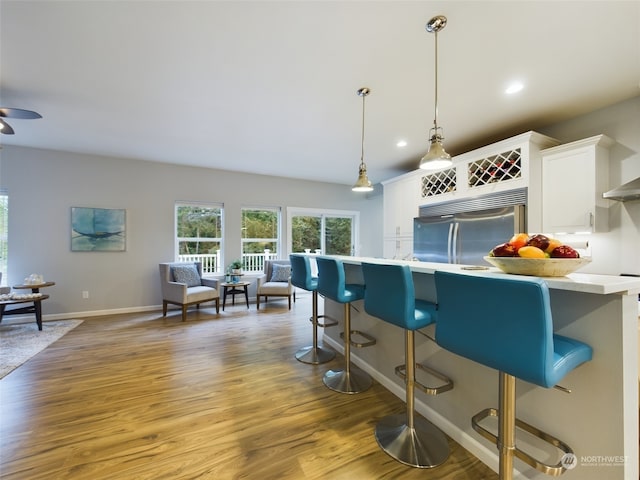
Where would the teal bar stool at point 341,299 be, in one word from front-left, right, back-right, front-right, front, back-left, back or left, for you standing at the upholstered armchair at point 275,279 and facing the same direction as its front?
front-left

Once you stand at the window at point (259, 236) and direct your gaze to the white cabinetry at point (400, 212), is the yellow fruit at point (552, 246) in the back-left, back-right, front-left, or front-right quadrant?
front-right

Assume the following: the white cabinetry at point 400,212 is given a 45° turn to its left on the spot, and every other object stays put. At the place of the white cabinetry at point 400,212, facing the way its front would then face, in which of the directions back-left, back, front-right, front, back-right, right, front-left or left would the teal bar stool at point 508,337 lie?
front

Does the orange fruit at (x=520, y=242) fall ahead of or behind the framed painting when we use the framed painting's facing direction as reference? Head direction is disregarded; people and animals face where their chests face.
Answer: ahead

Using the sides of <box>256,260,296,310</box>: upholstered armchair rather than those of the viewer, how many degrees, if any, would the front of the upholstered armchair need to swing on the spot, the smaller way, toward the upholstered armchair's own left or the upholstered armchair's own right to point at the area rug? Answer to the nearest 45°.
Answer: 0° — it already faces it

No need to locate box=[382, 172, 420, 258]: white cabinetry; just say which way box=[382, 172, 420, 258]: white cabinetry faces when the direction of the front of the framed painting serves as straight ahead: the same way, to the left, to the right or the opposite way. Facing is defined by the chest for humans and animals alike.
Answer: to the right

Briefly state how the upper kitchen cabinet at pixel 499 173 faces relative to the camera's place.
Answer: facing the viewer and to the left of the viewer

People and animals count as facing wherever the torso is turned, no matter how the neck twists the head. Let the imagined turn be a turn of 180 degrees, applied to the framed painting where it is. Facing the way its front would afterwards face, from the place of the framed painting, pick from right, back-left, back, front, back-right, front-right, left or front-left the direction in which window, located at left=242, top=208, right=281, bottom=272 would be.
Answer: right

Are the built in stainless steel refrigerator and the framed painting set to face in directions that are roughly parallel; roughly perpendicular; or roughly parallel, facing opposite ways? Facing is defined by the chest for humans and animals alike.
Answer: roughly perpendicular

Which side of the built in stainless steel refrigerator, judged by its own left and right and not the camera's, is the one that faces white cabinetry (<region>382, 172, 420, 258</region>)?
right

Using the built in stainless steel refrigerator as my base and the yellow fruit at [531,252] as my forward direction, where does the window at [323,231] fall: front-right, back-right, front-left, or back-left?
back-right

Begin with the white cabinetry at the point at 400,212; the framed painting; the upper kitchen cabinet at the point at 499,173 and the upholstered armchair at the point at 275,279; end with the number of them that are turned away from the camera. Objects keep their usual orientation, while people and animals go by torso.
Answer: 0

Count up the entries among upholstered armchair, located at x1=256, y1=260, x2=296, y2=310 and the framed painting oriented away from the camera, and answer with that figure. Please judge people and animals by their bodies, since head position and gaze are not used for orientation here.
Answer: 0

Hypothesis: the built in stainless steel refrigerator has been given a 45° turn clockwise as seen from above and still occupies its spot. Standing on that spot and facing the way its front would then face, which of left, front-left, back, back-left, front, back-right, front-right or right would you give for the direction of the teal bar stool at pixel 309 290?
front-left

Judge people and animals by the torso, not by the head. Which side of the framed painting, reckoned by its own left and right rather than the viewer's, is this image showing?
front

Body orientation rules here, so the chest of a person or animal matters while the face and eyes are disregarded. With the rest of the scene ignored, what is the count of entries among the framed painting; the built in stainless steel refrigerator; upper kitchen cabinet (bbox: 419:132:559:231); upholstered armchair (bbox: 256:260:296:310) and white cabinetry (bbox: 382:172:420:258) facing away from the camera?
0

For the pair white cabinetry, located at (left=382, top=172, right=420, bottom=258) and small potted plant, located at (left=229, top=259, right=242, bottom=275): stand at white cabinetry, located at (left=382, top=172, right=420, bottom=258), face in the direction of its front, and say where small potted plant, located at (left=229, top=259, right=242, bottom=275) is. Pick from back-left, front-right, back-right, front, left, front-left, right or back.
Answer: front-right

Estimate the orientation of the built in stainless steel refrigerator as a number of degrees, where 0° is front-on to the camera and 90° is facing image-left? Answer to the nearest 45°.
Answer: approximately 45°

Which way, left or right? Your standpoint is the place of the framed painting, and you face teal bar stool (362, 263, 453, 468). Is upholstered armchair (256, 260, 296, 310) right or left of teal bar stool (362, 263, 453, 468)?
left
